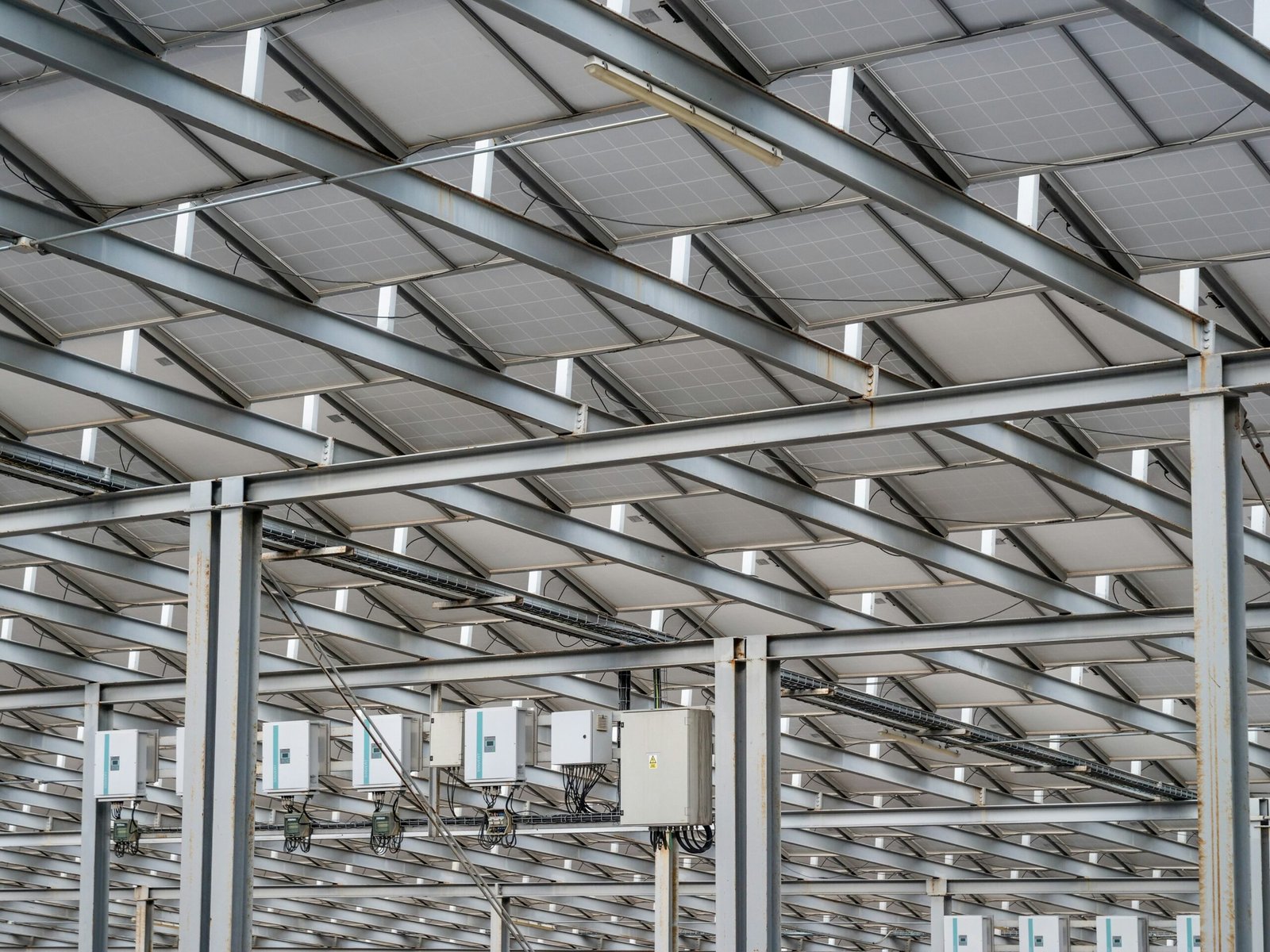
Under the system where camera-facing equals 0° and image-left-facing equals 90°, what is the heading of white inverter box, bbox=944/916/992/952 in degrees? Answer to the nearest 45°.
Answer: approximately 45°

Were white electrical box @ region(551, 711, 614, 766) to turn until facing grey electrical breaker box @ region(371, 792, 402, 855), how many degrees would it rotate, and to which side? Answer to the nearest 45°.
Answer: approximately 90° to its right

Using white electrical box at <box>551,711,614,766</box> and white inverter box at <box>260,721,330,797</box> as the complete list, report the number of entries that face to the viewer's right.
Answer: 0

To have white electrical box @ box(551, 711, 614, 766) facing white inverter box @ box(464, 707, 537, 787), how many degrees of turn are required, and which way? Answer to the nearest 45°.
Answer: approximately 45° to its right

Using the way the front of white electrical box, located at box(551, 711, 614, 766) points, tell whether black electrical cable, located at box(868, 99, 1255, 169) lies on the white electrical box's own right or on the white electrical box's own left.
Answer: on the white electrical box's own left

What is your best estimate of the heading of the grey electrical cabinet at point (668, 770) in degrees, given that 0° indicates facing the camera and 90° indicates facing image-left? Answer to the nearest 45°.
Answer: approximately 45°

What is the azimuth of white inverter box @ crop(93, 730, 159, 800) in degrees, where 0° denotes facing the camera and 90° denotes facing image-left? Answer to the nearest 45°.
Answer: approximately 45°
